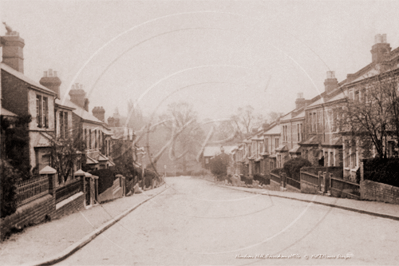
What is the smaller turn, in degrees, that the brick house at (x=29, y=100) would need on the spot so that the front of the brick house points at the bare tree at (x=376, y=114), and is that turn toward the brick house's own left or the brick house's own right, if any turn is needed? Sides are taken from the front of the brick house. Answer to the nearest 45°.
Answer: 0° — it already faces it

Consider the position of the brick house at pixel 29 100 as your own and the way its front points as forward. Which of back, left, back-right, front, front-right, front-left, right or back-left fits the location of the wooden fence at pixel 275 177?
front-left

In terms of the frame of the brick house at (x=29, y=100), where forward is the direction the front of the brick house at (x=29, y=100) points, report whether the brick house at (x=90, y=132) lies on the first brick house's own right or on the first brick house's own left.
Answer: on the first brick house's own left

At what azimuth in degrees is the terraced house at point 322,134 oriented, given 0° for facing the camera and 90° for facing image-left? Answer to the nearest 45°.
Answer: approximately 45°

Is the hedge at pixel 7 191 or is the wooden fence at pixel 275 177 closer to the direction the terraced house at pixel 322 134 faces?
the hedge

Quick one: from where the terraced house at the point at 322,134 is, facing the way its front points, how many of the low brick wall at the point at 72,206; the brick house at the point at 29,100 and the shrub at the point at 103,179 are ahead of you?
3

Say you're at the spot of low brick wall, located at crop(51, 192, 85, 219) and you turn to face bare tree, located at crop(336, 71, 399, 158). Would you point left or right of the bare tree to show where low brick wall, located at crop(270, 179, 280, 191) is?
left

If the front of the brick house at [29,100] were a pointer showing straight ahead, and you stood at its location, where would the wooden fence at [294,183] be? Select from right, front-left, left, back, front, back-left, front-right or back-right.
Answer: front-left

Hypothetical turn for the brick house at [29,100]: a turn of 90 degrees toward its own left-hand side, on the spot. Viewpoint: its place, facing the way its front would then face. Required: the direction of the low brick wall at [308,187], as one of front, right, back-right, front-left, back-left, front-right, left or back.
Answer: front-right

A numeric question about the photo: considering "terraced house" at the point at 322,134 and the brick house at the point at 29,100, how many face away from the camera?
0

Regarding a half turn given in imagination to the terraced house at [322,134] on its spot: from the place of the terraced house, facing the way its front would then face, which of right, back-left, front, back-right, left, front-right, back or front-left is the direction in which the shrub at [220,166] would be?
left
